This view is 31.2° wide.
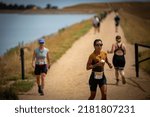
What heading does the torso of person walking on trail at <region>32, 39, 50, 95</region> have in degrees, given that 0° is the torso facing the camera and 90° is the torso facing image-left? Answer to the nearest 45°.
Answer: approximately 0°

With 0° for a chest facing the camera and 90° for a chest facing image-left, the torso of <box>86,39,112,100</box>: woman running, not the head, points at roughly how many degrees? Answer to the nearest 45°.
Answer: approximately 0°

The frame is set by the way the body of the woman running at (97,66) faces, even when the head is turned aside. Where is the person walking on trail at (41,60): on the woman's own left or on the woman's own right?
on the woman's own right

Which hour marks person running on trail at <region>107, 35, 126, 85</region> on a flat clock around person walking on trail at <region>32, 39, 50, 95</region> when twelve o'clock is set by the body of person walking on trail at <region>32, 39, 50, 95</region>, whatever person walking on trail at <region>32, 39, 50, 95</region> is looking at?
person running on trail at <region>107, 35, 126, 85</region> is roughly at 9 o'clock from person walking on trail at <region>32, 39, 50, 95</region>.

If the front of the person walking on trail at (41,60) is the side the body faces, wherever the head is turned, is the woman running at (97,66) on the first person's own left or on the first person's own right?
on the first person's own left
